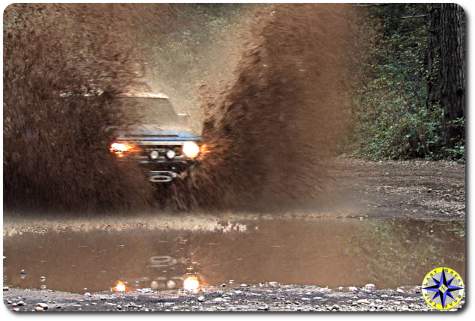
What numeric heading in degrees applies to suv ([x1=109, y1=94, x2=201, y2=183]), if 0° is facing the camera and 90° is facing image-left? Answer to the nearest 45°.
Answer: approximately 0°

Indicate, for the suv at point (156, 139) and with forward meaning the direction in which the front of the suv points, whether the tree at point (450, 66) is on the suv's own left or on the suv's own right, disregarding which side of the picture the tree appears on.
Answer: on the suv's own left
